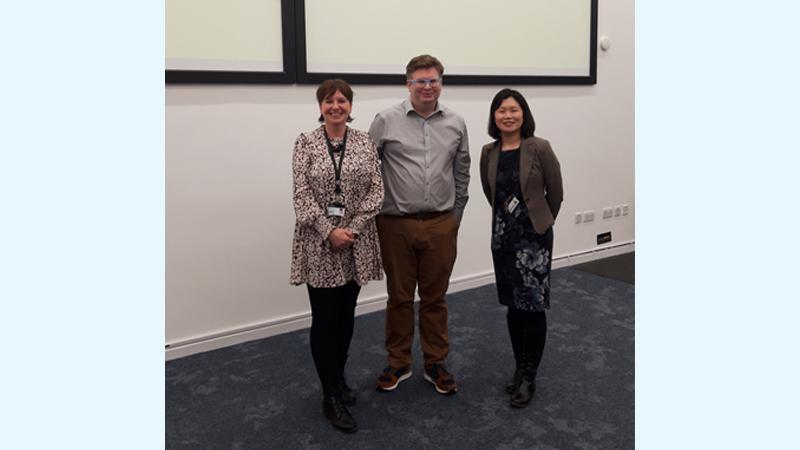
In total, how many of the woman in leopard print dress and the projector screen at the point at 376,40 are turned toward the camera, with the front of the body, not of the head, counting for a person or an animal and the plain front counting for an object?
2
